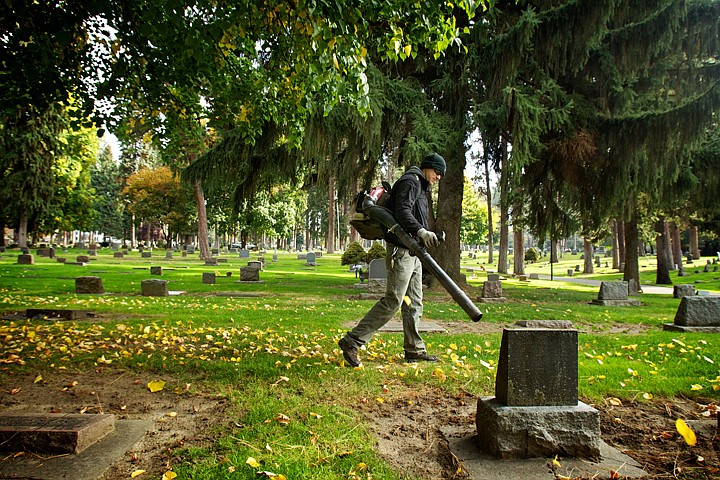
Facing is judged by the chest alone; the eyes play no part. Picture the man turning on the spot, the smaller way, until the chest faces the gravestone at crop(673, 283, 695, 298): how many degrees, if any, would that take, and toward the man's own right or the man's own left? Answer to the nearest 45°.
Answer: approximately 45° to the man's own left

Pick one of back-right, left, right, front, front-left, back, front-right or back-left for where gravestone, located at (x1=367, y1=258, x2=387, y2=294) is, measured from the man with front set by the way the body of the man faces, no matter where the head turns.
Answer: left

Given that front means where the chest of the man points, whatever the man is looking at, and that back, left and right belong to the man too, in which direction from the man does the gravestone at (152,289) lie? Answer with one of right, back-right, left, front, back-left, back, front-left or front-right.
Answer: back-left

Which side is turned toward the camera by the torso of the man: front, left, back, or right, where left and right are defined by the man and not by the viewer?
right

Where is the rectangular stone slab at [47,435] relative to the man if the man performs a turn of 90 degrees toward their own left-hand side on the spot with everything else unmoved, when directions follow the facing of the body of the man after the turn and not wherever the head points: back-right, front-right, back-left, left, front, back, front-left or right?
back-left

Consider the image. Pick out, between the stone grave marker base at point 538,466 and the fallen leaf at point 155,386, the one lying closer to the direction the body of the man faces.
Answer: the stone grave marker base

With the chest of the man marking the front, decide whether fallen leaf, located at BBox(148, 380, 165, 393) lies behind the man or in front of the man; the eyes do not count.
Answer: behind

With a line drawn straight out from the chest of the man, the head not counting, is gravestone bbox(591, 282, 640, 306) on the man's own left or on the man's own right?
on the man's own left

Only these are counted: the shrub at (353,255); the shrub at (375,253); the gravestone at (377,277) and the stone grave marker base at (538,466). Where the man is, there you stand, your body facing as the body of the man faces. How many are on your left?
3

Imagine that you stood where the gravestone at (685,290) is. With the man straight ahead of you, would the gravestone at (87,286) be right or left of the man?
right

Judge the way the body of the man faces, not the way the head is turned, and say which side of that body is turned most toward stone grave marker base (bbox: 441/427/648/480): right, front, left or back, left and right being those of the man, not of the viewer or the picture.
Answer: right
